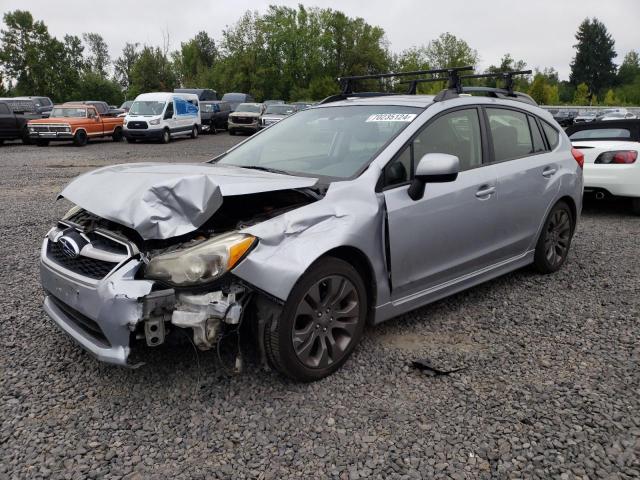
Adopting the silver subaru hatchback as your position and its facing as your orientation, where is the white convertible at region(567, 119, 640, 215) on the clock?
The white convertible is roughly at 6 o'clock from the silver subaru hatchback.

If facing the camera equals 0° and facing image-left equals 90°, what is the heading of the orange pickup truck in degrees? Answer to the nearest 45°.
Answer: approximately 45°

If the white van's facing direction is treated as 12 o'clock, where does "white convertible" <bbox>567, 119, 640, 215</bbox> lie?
The white convertible is roughly at 10 o'clock from the white van.

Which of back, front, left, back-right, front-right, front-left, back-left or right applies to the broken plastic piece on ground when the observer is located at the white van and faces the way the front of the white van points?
front-left

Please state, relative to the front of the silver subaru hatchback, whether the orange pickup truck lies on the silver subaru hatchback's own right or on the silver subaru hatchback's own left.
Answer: on the silver subaru hatchback's own right

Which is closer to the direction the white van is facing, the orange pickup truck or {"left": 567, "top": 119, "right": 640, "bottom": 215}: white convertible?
the orange pickup truck

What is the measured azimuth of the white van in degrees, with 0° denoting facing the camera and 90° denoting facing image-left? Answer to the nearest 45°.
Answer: approximately 45°

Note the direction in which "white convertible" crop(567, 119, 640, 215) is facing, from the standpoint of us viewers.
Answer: facing away from the viewer and to the right of the viewer

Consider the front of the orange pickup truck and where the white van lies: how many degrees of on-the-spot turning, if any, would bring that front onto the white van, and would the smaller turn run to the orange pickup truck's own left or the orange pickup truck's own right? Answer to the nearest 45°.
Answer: approximately 135° to the orange pickup truck's own left
